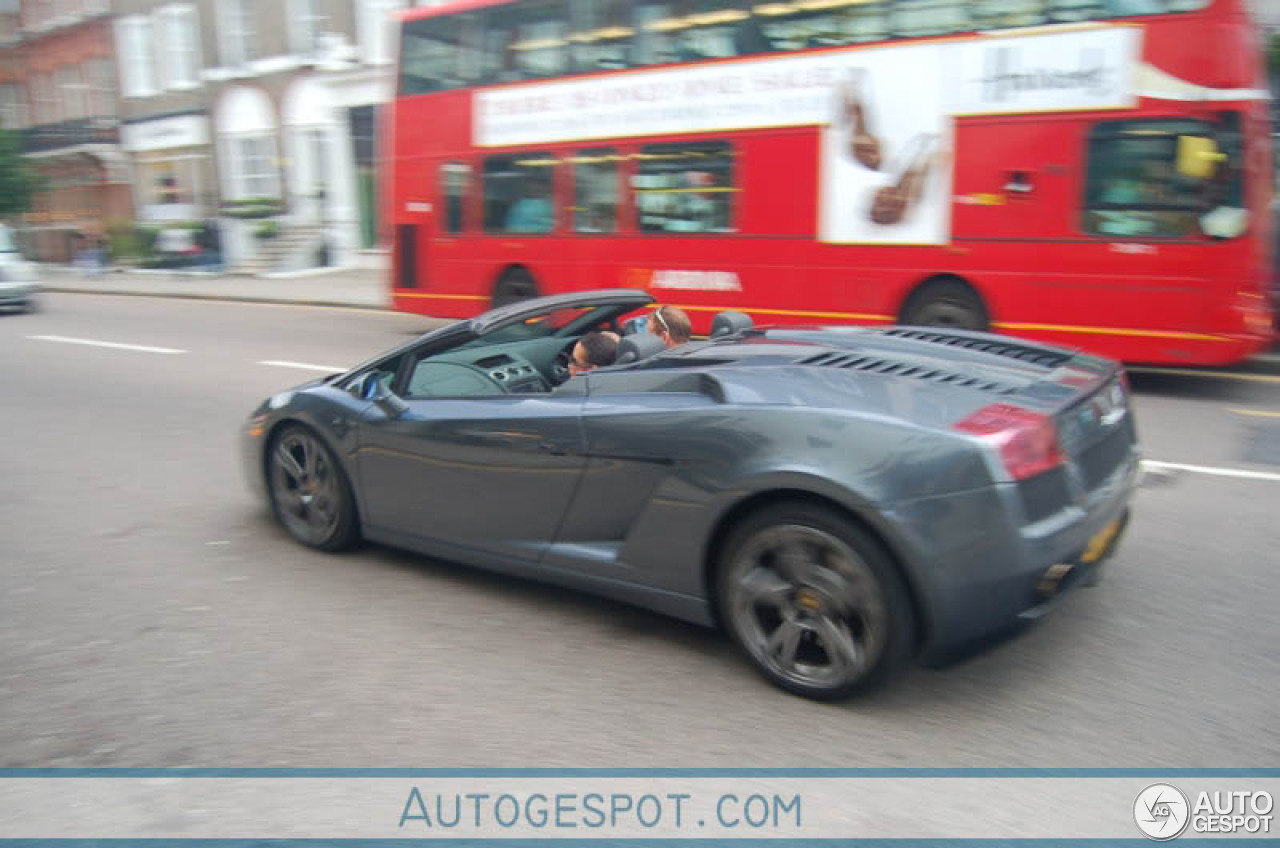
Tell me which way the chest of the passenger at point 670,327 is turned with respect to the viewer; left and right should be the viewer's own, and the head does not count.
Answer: facing away from the viewer and to the left of the viewer

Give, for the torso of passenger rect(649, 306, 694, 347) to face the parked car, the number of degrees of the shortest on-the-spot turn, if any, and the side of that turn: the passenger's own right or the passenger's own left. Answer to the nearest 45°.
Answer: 0° — they already face it

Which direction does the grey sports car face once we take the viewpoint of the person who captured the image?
facing away from the viewer and to the left of the viewer

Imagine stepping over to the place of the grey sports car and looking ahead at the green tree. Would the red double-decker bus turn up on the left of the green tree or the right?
right

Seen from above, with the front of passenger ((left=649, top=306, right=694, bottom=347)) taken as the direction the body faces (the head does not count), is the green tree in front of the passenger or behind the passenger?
in front

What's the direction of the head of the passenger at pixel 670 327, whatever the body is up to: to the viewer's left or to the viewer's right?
to the viewer's left
